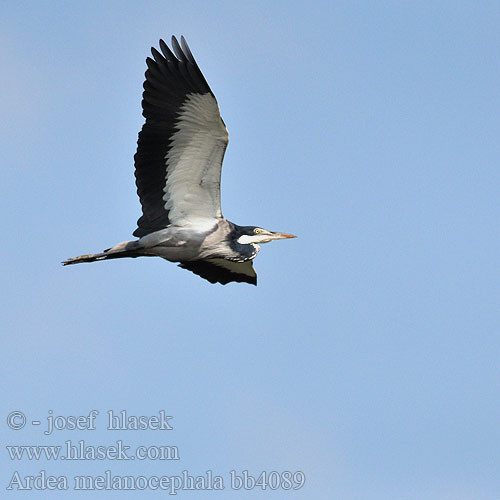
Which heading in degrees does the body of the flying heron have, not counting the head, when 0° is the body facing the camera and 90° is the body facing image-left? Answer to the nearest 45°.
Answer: approximately 270°
